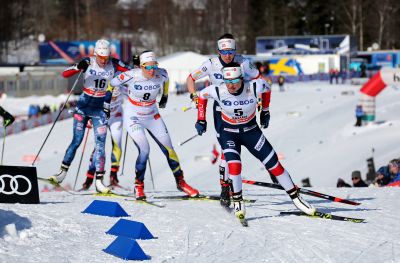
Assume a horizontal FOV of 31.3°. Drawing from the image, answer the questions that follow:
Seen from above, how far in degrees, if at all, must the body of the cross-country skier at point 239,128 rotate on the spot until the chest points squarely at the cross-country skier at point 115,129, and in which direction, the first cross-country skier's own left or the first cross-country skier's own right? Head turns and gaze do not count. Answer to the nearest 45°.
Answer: approximately 135° to the first cross-country skier's own right

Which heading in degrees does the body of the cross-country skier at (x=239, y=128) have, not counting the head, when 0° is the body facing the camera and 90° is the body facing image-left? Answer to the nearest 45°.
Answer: approximately 0°

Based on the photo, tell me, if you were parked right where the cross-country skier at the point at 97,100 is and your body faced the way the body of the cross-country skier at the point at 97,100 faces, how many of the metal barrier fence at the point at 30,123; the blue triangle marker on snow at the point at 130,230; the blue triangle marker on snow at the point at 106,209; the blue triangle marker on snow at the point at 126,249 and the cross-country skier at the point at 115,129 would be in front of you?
3

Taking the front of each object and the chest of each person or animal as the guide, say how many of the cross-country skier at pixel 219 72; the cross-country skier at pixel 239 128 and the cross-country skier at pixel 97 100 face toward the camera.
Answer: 3

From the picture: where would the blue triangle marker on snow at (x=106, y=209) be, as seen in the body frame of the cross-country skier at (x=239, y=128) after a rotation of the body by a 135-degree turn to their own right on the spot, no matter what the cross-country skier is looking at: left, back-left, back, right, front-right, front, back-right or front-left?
front-left

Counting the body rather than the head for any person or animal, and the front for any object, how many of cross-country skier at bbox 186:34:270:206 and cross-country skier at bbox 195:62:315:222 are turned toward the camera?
2

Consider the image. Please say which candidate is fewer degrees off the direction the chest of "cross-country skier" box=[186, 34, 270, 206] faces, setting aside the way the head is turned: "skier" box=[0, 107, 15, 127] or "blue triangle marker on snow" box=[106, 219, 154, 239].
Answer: the blue triangle marker on snow

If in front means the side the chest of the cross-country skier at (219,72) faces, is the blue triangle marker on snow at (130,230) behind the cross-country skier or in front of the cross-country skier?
in front

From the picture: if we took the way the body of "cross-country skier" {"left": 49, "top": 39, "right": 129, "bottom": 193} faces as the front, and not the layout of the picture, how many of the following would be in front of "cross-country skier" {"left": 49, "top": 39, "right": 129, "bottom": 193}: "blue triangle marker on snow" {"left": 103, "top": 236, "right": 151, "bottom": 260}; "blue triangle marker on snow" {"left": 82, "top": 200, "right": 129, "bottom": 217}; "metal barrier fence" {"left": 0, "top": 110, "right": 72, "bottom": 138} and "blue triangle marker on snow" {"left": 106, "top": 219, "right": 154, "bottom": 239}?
3

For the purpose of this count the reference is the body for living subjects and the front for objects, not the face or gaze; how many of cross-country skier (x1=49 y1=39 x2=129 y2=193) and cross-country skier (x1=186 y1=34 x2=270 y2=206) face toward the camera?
2

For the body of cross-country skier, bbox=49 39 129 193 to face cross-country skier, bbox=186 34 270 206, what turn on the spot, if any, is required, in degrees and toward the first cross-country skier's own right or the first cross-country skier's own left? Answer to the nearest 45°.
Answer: approximately 45° to the first cross-country skier's own left

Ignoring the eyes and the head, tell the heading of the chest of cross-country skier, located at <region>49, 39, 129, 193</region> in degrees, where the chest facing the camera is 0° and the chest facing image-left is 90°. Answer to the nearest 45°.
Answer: approximately 0°
